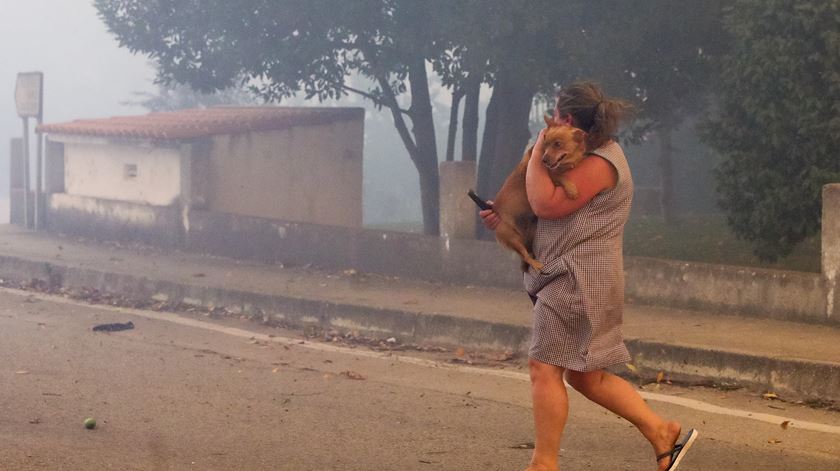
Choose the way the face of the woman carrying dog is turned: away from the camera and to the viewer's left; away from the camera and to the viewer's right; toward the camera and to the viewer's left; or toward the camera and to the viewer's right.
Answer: away from the camera and to the viewer's left

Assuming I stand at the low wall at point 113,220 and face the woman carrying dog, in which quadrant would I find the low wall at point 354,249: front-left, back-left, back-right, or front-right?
front-left

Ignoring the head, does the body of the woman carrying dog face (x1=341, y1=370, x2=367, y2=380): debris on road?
no

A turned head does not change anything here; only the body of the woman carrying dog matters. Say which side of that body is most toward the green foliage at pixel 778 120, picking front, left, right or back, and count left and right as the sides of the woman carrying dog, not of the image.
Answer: right

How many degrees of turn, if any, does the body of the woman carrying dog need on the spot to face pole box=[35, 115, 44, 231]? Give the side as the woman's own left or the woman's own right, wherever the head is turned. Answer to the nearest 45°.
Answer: approximately 45° to the woman's own right
